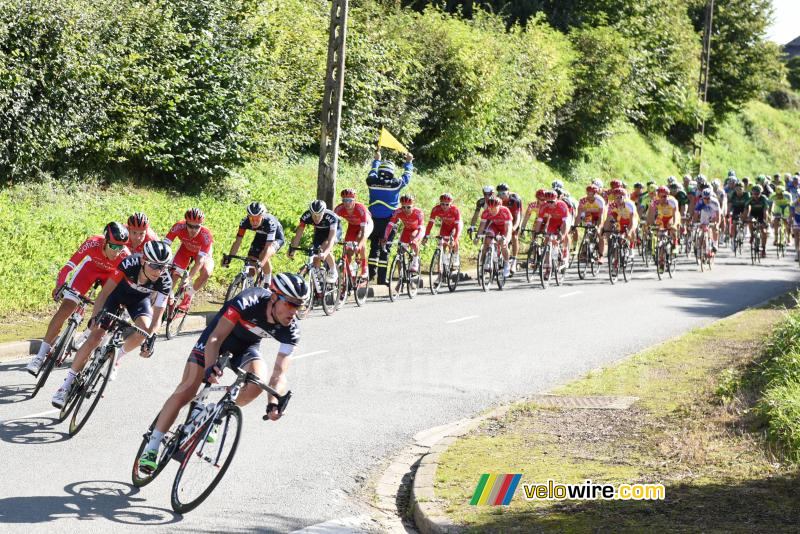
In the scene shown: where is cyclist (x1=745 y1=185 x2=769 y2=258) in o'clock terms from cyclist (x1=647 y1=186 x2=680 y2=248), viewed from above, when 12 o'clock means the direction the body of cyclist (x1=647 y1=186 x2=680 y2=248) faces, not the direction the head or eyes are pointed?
cyclist (x1=745 y1=185 x2=769 y2=258) is roughly at 7 o'clock from cyclist (x1=647 y1=186 x2=680 y2=248).

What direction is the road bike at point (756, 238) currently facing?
toward the camera

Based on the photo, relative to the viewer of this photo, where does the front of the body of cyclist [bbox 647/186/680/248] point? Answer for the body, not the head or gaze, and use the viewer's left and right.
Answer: facing the viewer

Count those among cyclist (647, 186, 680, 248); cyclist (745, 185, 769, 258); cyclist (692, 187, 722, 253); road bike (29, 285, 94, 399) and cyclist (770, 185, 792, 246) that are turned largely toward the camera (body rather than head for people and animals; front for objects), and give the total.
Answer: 5

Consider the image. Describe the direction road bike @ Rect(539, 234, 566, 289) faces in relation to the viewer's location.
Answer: facing the viewer and to the left of the viewer

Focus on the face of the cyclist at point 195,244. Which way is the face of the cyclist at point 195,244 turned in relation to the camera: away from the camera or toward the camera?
toward the camera

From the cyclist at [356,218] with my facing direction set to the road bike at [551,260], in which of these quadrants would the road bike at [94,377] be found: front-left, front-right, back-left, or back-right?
back-right

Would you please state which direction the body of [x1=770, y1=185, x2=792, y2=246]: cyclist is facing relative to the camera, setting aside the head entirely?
toward the camera
